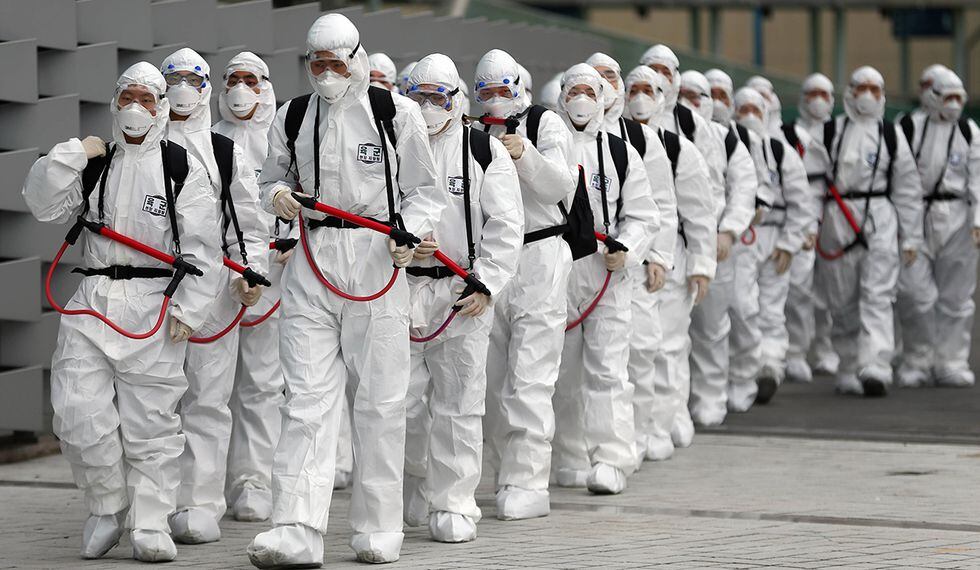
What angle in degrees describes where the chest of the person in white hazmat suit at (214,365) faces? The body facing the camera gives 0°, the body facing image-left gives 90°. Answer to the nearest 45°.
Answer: approximately 0°

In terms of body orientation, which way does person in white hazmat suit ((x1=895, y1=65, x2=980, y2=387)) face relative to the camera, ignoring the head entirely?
toward the camera

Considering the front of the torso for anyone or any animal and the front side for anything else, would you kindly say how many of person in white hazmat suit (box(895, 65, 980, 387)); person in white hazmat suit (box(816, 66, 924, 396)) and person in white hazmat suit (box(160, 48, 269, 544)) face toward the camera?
3

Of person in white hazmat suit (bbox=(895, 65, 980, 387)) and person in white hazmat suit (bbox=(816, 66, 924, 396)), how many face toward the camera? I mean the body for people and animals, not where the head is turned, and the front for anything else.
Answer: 2

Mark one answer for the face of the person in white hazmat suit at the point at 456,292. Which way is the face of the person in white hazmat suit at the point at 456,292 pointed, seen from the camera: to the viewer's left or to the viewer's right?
to the viewer's left

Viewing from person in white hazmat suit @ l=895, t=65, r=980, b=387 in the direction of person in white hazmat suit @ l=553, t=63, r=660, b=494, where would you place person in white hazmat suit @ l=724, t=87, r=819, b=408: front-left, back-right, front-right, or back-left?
front-right

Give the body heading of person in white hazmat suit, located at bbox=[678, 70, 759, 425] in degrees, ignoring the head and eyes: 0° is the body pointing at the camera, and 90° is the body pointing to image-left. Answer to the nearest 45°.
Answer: approximately 45°

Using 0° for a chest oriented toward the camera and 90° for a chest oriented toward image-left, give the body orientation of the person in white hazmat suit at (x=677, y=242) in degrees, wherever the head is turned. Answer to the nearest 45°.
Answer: approximately 45°

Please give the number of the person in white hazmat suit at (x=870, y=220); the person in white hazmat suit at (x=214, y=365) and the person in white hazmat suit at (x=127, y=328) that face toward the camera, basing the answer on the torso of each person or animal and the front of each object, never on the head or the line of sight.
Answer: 3

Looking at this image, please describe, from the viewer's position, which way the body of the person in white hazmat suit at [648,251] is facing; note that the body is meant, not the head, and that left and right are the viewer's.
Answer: facing the viewer and to the left of the viewer
